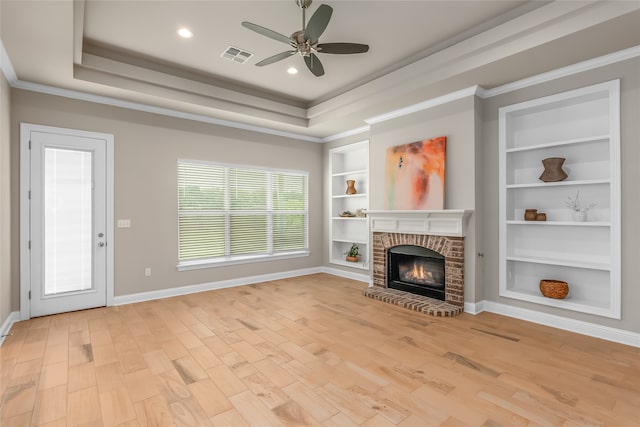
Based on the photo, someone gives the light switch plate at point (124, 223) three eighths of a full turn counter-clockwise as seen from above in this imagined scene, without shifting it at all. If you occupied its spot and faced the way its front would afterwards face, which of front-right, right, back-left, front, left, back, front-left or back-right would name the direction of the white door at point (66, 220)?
back-left

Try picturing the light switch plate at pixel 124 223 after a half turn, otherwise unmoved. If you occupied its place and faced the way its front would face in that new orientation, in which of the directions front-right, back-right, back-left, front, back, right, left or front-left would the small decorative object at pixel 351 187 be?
right

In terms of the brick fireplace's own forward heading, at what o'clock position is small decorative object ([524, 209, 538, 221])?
The small decorative object is roughly at 8 o'clock from the brick fireplace.

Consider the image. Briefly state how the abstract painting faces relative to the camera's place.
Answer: facing the viewer and to the left of the viewer

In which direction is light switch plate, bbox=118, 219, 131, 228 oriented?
toward the camera

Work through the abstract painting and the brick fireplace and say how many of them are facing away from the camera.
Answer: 0

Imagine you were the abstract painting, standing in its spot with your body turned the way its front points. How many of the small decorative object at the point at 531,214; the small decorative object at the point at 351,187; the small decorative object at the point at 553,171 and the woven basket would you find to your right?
1

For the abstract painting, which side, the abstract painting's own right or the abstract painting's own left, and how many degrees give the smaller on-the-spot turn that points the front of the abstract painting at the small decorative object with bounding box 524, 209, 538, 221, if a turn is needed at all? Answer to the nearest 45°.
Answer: approximately 135° to the abstract painting's own left
